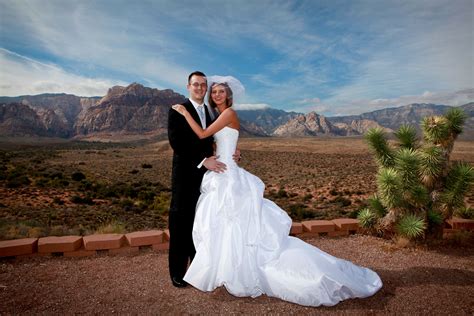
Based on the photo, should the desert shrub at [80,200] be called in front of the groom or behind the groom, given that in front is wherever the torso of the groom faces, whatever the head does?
behind

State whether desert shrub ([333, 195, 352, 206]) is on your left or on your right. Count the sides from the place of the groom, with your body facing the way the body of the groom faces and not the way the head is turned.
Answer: on your left

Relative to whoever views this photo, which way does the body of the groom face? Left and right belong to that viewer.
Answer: facing the viewer and to the right of the viewer

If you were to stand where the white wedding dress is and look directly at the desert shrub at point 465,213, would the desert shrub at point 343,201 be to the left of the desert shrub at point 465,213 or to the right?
left

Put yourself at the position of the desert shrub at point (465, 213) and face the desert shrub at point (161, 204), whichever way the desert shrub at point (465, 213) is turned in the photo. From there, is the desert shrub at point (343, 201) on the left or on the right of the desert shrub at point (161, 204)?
right

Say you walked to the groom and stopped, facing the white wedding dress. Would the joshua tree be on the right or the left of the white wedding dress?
left

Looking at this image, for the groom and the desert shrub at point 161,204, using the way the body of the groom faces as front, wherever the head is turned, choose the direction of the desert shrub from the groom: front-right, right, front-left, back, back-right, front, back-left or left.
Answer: back-left

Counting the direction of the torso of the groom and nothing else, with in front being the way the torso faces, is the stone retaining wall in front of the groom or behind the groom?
behind

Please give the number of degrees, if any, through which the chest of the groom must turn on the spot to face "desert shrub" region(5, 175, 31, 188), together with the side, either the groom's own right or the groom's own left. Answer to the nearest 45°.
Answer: approximately 180°
